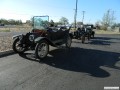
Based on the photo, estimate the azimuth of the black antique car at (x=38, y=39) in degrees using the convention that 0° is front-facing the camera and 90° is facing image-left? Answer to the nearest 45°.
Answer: approximately 45°
